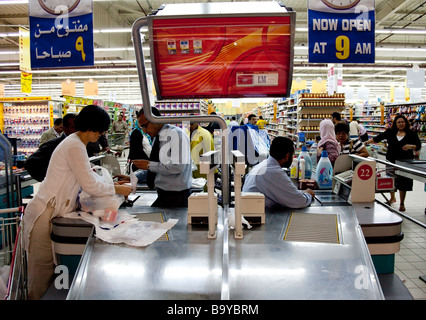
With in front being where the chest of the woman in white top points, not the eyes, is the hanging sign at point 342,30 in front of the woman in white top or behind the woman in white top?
in front

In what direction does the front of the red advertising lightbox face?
toward the camera

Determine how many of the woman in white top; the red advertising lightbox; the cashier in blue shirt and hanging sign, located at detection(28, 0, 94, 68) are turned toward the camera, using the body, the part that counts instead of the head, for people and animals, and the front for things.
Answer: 2

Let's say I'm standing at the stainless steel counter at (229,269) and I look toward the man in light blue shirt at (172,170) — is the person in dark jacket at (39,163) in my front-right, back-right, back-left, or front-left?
front-left

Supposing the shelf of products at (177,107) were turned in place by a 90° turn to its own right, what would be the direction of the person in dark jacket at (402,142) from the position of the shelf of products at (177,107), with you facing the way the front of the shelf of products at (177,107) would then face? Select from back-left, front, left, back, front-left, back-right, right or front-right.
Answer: back-left

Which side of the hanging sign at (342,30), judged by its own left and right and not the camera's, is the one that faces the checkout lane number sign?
front

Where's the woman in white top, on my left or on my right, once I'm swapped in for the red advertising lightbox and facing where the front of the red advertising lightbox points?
on my right

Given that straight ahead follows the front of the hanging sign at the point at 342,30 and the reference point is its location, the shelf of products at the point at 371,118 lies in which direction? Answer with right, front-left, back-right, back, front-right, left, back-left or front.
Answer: back

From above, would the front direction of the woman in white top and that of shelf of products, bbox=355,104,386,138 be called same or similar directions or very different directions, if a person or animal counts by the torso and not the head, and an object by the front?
very different directions

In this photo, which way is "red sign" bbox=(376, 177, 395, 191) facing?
toward the camera

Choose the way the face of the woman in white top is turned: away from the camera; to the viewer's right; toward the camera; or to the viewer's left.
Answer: to the viewer's right

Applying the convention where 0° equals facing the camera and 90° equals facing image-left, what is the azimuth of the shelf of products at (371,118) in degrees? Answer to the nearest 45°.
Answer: approximately 45°

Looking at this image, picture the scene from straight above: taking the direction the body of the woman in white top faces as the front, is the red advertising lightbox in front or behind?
in front
